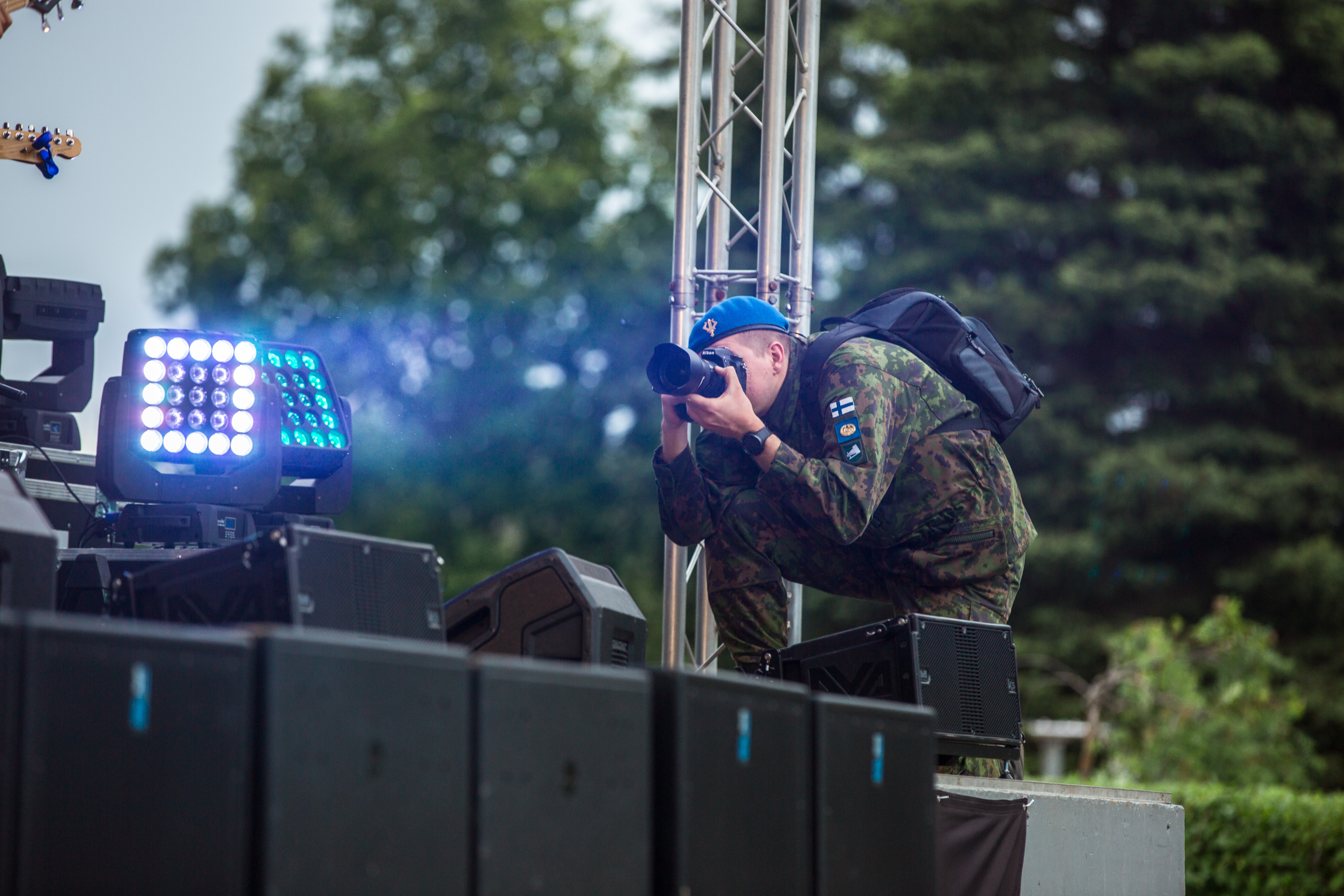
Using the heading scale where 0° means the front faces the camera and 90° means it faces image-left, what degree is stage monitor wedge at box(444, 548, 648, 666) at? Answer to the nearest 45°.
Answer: approximately 135°

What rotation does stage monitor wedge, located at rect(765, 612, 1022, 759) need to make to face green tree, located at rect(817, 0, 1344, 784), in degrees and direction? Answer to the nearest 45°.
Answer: approximately 135° to its left

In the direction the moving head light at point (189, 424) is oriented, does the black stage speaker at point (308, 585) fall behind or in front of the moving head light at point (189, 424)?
in front

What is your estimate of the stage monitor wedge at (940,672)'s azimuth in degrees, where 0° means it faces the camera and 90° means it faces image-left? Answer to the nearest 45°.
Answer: approximately 315°

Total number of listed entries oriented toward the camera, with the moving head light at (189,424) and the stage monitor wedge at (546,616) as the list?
1

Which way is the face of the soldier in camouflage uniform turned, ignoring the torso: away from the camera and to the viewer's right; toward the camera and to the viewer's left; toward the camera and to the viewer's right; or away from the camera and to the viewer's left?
toward the camera and to the viewer's left

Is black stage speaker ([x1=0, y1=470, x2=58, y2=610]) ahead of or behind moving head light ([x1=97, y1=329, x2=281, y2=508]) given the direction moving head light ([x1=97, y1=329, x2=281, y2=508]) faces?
ahead

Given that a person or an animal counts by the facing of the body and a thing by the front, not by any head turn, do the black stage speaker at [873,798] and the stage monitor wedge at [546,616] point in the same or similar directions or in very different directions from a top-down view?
very different directions
